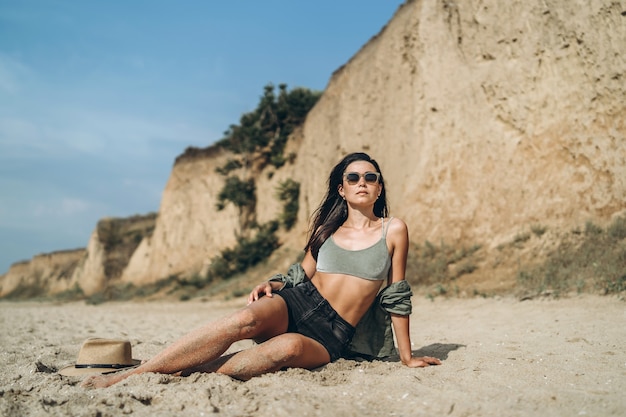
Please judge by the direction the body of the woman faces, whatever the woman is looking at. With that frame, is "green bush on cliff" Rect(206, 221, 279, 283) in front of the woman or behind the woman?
behind

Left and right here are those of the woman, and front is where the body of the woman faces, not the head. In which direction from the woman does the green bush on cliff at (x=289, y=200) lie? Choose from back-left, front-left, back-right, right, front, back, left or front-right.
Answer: back

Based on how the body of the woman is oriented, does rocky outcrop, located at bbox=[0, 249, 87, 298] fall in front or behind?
behind

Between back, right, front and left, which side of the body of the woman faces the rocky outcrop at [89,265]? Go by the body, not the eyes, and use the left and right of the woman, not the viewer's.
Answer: back

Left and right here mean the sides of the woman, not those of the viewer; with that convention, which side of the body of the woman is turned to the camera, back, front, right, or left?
front

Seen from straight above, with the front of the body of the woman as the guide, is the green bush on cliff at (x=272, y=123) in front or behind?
behind

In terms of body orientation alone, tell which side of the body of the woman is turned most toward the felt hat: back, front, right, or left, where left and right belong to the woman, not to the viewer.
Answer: right

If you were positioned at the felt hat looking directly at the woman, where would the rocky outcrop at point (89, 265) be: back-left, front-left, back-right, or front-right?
back-left

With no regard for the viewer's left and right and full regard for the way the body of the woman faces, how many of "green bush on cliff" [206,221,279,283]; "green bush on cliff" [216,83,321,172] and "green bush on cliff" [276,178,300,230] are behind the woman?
3
